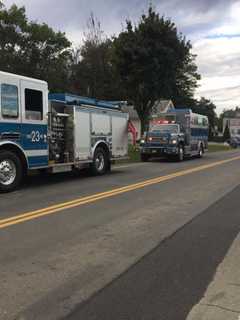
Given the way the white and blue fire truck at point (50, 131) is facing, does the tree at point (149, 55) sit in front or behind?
behind

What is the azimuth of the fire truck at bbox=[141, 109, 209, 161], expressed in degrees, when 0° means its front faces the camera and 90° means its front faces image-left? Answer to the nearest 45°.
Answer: approximately 45°

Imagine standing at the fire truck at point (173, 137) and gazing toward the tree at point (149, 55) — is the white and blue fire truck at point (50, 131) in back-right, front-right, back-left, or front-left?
back-left

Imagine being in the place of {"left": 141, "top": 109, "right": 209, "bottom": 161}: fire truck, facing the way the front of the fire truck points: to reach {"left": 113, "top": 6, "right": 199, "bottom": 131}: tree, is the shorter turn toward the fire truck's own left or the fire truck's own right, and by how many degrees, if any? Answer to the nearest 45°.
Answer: approximately 135° to the fire truck's own right

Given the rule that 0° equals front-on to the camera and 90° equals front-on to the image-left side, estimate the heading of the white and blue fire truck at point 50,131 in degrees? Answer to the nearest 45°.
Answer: approximately 45°

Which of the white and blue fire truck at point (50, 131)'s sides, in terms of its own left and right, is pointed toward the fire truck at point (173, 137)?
back

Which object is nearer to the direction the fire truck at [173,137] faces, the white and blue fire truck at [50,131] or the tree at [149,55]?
the white and blue fire truck

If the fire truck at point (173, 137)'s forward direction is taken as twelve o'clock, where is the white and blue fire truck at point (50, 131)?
The white and blue fire truck is roughly at 11 o'clock from the fire truck.
